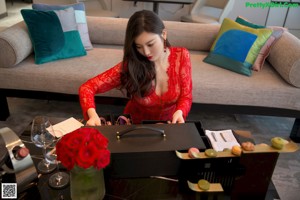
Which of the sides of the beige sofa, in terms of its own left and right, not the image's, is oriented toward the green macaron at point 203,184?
front

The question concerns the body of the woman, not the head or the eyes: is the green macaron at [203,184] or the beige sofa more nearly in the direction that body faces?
the green macaron

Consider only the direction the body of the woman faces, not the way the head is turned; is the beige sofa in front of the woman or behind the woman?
behind

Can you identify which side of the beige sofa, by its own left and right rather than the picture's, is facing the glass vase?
front

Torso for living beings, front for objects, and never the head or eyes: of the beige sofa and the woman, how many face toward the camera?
2

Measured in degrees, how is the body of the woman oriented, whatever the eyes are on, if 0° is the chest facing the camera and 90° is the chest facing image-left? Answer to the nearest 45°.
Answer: approximately 0°

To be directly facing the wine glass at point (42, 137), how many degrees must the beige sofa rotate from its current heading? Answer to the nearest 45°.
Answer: approximately 45° to its right
